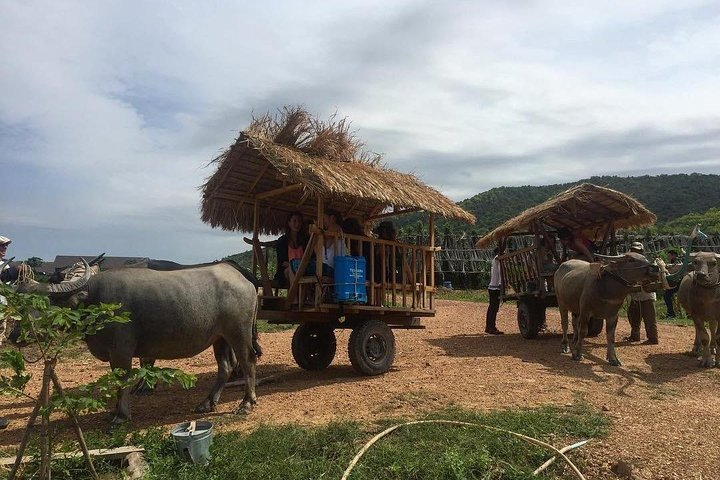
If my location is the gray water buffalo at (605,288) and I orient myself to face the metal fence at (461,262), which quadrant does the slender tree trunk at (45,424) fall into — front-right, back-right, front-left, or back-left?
back-left

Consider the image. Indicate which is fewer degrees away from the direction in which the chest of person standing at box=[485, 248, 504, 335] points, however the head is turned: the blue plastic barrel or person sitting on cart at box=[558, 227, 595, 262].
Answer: the person sitting on cart

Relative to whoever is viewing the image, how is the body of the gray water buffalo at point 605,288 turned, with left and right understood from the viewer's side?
facing the viewer and to the right of the viewer

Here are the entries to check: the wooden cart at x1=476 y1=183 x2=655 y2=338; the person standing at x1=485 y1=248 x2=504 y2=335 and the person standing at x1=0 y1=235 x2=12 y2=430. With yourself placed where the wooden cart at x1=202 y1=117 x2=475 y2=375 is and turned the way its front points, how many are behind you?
2

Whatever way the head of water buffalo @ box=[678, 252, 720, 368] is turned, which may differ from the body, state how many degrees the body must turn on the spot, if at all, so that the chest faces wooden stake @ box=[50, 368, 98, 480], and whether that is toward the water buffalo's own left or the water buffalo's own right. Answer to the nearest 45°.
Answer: approximately 45° to the water buffalo's own right

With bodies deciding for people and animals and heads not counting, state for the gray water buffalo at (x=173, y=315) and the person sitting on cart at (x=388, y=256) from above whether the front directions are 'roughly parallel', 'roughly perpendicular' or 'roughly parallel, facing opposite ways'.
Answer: roughly perpendicular

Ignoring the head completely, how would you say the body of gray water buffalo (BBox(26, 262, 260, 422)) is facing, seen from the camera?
to the viewer's left

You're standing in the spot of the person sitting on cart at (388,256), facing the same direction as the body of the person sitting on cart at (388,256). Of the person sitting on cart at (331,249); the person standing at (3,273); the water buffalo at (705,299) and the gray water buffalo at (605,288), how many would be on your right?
2

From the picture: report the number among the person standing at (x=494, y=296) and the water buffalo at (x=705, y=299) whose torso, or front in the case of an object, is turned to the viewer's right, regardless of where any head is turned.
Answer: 1

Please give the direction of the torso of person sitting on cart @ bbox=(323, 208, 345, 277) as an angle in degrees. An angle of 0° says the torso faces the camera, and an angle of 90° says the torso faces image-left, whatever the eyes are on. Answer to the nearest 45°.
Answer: approximately 45°
